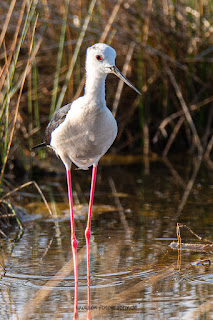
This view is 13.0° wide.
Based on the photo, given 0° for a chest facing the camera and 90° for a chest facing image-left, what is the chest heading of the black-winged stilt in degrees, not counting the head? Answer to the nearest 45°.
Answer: approximately 315°
